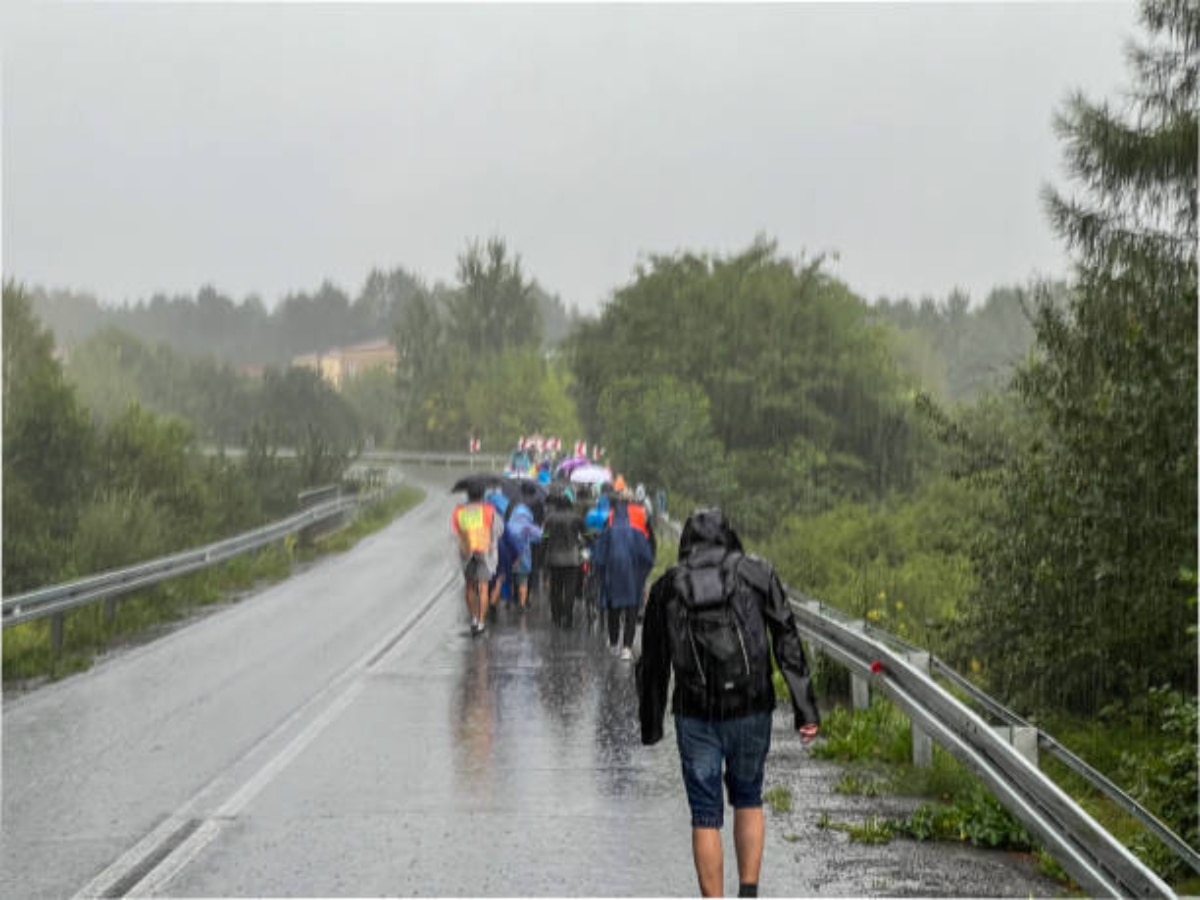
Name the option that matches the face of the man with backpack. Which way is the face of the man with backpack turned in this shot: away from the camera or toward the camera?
away from the camera

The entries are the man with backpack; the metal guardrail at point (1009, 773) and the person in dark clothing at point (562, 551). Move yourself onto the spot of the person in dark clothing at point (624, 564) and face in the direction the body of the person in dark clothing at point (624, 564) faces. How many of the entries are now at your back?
2

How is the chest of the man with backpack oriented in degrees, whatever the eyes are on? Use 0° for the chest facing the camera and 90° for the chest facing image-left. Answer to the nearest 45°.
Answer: approximately 180°

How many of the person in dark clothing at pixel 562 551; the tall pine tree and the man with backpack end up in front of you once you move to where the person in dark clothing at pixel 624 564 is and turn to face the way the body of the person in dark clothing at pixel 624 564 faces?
1

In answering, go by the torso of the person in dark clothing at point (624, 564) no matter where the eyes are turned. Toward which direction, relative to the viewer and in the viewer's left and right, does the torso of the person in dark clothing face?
facing away from the viewer

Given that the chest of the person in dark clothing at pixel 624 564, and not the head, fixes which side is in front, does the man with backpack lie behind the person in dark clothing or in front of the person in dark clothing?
behind

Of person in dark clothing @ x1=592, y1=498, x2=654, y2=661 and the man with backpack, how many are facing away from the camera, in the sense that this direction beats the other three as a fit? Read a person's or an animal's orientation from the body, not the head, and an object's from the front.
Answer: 2

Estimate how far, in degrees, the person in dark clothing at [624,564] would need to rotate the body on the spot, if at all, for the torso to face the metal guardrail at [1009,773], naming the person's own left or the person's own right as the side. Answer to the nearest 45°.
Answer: approximately 180°
